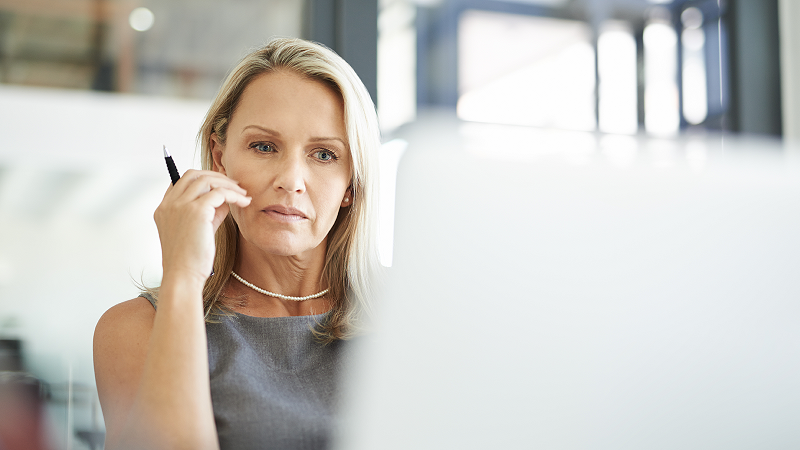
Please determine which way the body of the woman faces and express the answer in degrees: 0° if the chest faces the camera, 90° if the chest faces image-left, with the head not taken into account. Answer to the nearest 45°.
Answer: approximately 315°

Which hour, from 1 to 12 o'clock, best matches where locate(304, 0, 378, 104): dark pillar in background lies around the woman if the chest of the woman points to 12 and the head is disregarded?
The dark pillar in background is roughly at 8 o'clock from the woman.

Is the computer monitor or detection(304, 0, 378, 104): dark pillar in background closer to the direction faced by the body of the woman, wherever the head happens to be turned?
the computer monitor
